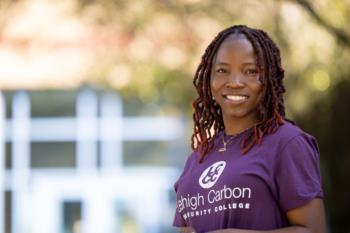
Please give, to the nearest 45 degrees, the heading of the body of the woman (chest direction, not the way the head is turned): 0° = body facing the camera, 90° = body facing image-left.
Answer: approximately 45°
